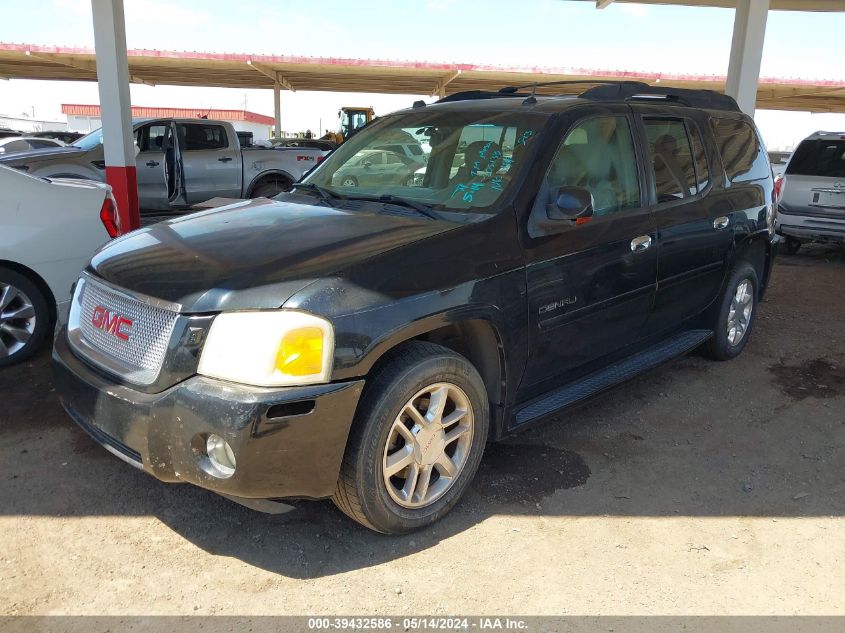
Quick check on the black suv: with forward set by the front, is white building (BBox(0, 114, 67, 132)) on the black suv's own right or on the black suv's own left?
on the black suv's own right

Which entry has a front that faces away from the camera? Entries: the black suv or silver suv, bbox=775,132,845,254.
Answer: the silver suv

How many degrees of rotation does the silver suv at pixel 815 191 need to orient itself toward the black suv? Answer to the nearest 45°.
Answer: approximately 180°

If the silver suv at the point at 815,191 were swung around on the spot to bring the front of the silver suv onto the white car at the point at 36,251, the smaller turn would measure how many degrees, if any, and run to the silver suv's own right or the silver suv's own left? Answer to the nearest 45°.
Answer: approximately 135° to the silver suv's own left

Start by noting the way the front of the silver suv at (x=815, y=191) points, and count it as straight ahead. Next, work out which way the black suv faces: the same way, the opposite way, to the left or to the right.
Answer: the opposite way

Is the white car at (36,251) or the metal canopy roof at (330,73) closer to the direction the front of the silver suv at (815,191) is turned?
the metal canopy roof

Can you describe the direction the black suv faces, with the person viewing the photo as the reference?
facing the viewer and to the left of the viewer

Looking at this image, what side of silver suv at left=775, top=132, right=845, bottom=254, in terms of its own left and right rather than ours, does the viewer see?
back

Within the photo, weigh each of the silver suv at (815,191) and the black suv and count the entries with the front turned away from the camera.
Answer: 1

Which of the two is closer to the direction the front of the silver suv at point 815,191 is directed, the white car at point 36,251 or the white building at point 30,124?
the white building

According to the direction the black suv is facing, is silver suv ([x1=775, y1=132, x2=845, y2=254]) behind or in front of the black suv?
behind
